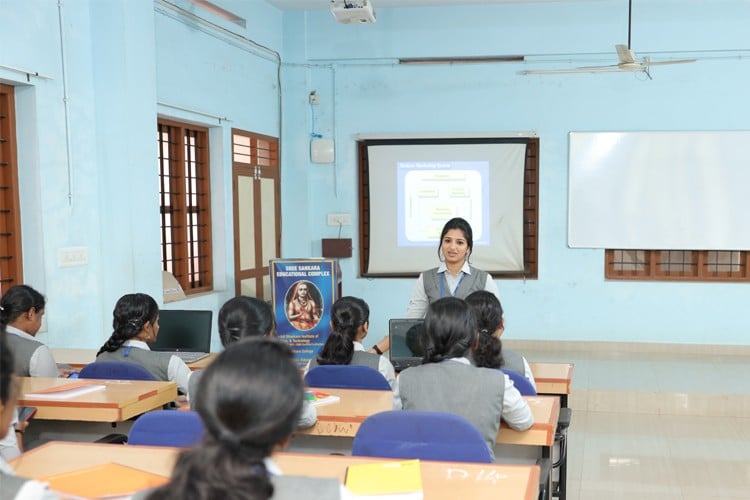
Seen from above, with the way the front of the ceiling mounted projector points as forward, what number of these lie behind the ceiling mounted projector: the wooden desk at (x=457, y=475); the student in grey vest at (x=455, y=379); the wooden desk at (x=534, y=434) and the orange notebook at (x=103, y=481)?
4

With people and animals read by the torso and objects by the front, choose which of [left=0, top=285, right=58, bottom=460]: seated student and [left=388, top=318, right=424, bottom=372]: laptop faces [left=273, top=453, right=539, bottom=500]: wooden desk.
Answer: the laptop

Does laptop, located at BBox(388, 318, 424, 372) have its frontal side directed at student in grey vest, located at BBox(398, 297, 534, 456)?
yes

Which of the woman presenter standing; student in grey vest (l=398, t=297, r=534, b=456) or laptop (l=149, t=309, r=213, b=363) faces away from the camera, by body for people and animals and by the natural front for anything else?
the student in grey vest

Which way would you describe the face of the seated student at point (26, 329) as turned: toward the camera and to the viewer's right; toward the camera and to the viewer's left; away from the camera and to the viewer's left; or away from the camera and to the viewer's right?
away from the camera and to the viewer's right

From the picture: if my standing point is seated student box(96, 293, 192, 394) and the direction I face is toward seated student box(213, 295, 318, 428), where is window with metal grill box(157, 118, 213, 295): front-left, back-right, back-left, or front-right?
back-left

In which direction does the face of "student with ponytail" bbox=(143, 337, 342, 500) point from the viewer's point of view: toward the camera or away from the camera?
away from the camera

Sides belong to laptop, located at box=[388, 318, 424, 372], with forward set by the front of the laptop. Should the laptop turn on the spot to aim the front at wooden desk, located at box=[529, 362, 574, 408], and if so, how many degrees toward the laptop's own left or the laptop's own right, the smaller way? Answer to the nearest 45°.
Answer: approximately 90° to the laptop's own left

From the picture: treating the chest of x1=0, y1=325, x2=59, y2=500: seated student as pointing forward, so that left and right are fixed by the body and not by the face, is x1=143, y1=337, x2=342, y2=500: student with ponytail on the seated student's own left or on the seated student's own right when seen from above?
on the seated student's own right

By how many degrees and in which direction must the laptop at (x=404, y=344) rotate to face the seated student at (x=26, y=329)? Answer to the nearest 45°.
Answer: approximately 90° to its right

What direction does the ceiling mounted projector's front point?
away from the camera
